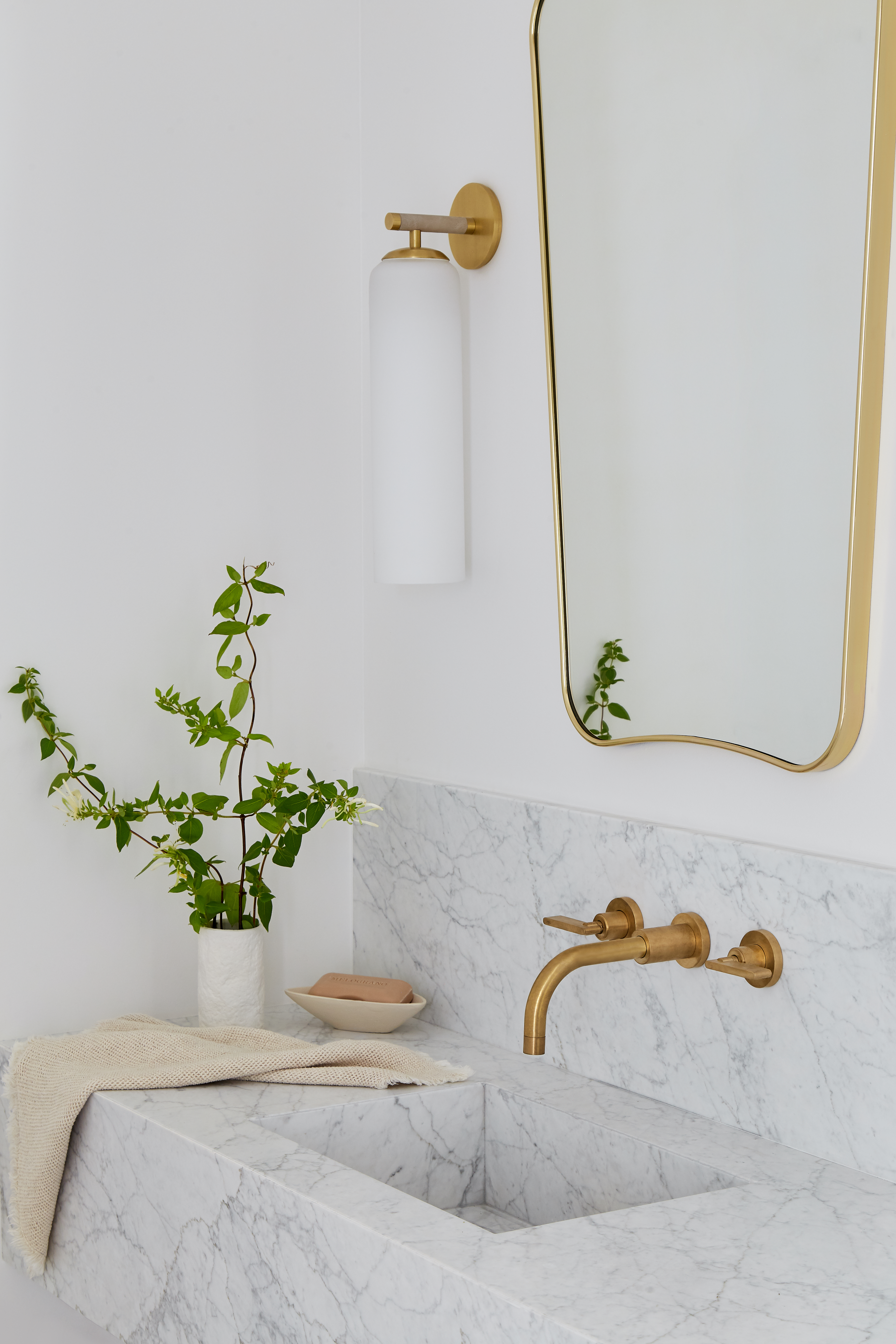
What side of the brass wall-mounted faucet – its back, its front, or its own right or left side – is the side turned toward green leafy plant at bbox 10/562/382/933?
right

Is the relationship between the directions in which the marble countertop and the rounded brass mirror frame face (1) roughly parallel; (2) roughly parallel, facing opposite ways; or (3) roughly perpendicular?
roughly parallel

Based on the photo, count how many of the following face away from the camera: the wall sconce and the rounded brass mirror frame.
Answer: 0

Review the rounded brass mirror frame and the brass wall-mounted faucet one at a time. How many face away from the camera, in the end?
0

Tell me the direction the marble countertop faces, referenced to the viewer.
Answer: facing the viewer and to the left of the viewer

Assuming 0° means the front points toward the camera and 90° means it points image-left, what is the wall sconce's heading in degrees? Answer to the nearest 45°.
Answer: approximately 45°

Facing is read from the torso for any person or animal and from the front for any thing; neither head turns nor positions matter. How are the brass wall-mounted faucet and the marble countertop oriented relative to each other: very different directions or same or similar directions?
same or similar directions

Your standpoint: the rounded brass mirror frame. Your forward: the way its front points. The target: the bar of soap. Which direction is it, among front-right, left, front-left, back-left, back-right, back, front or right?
right

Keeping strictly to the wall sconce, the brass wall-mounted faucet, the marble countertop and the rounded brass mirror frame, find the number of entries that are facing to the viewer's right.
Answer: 0

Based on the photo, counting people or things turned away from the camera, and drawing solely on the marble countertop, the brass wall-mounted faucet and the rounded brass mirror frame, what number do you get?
0
